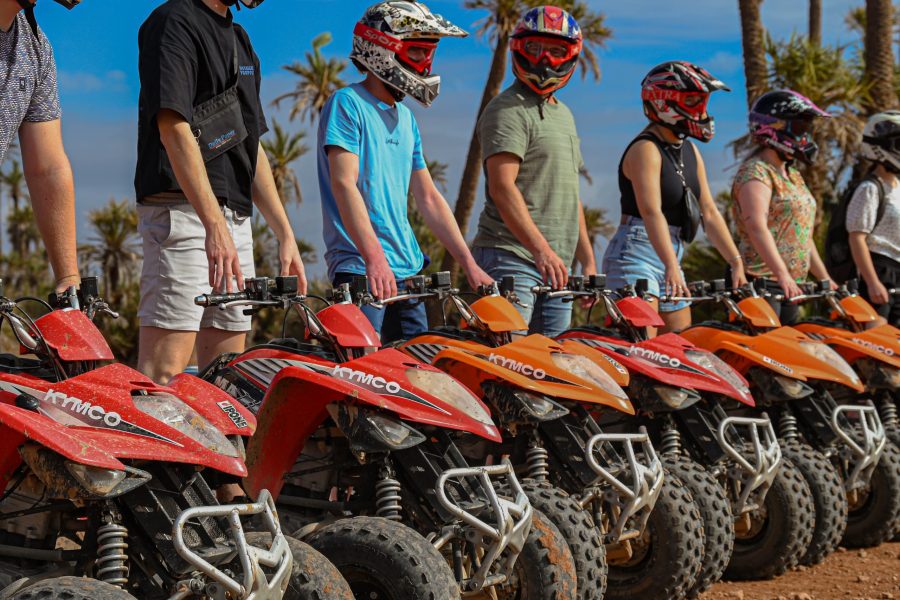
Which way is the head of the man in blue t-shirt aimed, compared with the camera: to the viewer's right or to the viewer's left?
to the viewer's right

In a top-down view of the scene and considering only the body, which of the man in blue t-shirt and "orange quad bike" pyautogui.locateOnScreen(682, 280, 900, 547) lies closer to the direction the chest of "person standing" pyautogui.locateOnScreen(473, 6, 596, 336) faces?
the orange quad bike

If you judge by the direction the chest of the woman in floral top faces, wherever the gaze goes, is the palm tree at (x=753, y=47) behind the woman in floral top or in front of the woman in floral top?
behind

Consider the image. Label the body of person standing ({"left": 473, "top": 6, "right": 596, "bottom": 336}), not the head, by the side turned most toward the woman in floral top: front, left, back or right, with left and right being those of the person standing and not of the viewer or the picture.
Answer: left

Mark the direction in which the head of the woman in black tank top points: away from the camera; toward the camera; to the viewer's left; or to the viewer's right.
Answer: to the viewer's right

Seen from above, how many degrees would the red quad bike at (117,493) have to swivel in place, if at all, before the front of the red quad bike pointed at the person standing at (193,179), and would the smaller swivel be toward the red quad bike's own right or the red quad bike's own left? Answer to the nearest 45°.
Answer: approximately 135° to the red quad bike's own left

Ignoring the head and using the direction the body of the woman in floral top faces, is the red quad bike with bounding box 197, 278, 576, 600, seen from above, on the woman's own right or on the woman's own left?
on the woman's own right

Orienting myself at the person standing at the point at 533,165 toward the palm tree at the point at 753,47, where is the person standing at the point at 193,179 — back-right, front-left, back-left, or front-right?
back-left
